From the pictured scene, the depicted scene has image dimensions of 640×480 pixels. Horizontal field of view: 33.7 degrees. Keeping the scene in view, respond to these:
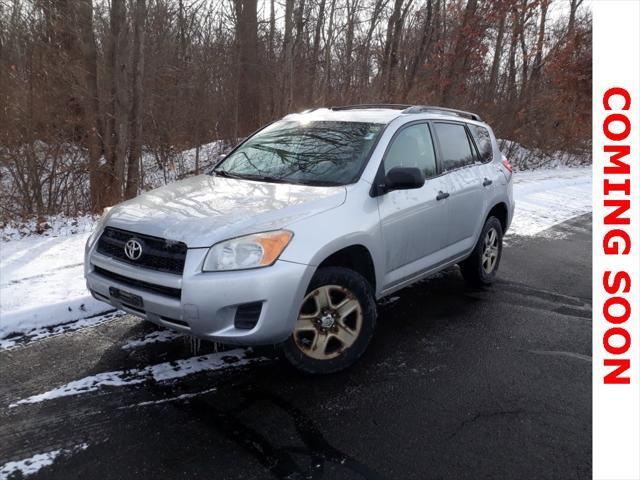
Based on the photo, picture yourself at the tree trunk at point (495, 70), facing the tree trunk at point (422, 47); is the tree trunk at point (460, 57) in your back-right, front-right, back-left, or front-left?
front-left

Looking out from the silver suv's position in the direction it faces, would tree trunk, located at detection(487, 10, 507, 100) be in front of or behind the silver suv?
behind

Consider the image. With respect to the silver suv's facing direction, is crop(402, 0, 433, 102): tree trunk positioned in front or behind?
behind

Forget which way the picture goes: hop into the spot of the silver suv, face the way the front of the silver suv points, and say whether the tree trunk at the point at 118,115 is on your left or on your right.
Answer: on your right

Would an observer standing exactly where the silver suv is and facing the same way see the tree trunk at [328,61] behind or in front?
behind

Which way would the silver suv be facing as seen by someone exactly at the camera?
facing the viewer and to the left of the viewer

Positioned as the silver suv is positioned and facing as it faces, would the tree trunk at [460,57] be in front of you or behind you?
behind
